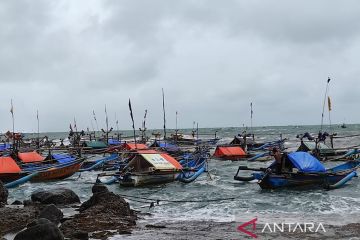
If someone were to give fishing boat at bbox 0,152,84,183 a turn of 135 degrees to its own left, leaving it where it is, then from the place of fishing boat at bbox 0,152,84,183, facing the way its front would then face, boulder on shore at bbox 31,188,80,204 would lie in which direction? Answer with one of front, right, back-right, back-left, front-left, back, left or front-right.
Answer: back-left

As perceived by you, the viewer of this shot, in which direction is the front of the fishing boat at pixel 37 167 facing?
facing to the right of the viewer

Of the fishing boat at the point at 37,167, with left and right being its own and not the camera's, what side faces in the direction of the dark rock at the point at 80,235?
right
